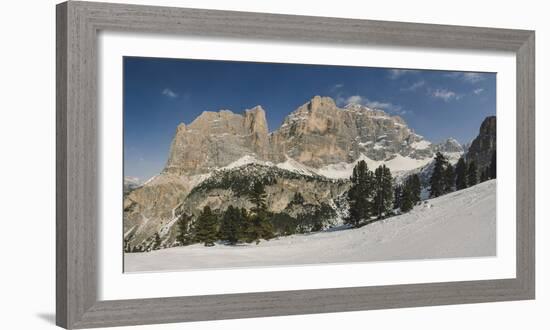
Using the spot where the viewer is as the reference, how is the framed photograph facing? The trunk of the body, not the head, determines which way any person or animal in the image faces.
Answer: facing the viewer and to the right of the viewer
